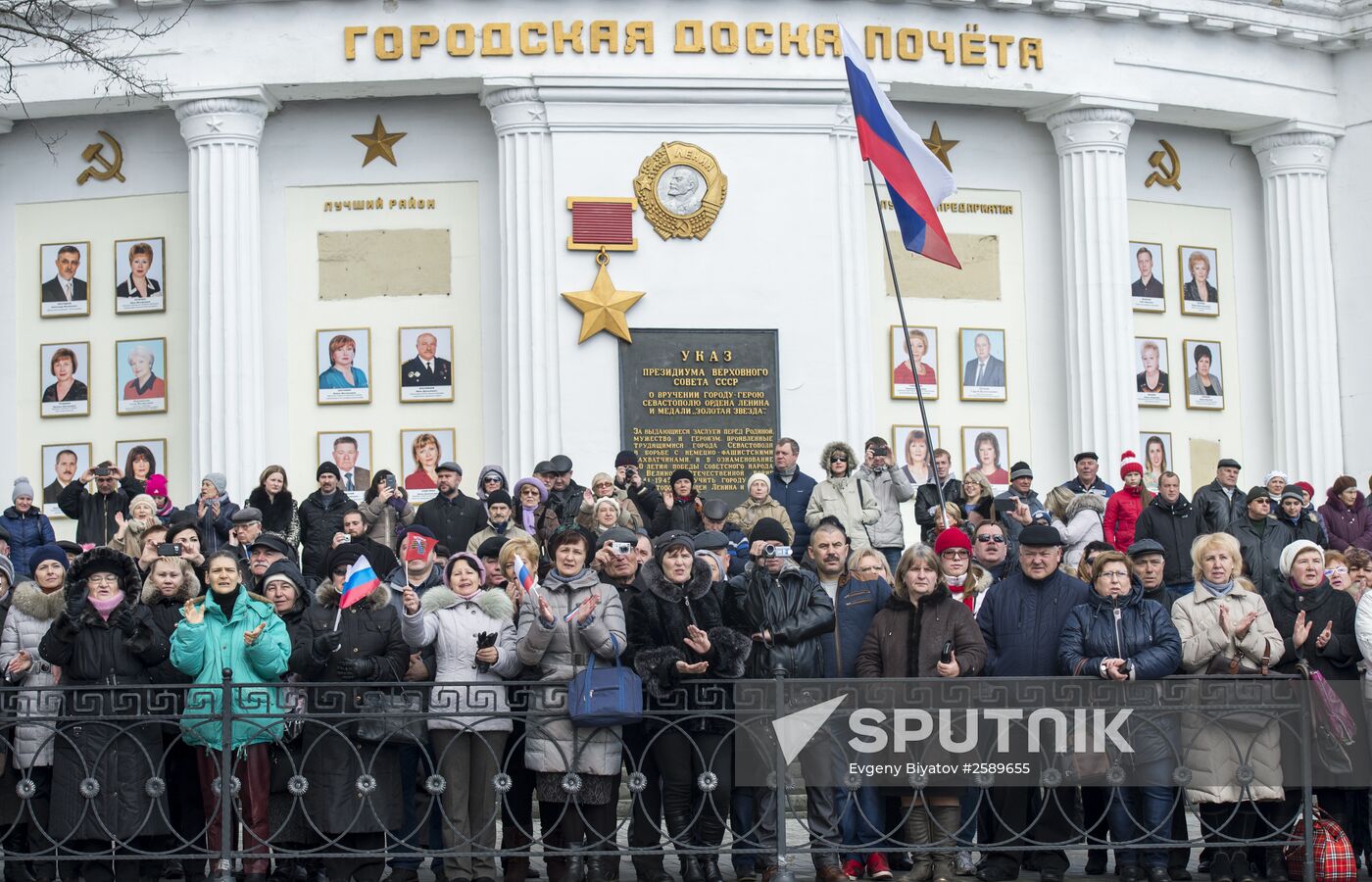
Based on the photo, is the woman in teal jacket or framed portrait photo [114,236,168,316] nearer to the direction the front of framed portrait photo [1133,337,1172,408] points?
the woman in teal jacket

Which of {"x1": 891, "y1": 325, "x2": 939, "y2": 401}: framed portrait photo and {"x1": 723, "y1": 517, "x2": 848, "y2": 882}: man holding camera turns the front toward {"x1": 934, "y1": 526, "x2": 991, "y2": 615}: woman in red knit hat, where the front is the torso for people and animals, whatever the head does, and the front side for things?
the framed portrait photo

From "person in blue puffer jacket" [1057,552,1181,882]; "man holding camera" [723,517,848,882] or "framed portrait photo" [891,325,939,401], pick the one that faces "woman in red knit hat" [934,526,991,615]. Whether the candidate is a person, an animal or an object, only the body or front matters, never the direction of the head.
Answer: the framed portrait photo

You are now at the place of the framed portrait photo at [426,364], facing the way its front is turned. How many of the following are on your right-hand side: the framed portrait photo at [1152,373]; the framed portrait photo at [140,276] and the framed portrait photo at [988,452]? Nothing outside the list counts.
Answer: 1

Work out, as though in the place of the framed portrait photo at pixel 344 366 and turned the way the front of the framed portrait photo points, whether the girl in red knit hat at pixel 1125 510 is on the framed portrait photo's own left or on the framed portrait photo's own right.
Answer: on the framed portrait photo's own left

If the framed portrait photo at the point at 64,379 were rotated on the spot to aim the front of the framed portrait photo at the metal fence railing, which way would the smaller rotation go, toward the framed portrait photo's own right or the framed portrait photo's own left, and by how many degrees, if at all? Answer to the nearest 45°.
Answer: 0° — it already faces it
